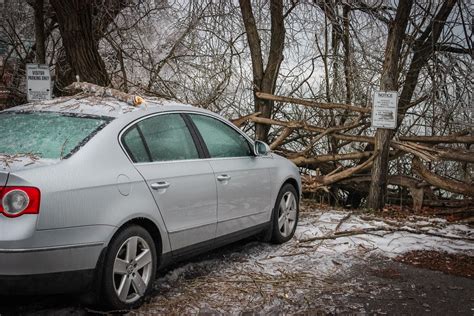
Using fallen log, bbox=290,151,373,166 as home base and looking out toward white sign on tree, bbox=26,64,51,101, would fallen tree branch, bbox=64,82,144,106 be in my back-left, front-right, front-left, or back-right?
front-left

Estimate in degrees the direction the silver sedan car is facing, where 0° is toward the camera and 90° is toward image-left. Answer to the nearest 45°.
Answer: approximately 225°

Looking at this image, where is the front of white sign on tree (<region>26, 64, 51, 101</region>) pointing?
toward the camera

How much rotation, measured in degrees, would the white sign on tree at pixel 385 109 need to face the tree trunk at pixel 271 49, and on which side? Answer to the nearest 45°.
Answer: approximately 135° to its right

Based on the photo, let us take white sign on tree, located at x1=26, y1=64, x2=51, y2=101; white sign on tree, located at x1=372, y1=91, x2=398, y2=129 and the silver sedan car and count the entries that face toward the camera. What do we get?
2

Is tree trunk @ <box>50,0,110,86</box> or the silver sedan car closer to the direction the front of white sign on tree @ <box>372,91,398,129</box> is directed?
the silver sedan car

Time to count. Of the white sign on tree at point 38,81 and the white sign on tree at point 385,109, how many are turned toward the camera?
2

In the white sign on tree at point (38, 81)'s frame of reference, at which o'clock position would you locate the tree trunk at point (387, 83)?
The tree trunk is roughly at 10 o'clock from the white sign on tree.

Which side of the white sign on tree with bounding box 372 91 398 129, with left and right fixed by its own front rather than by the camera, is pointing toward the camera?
front

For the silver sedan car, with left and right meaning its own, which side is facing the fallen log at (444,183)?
front

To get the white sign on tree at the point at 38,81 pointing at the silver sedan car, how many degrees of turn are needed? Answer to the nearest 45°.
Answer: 0° — it already faces it
